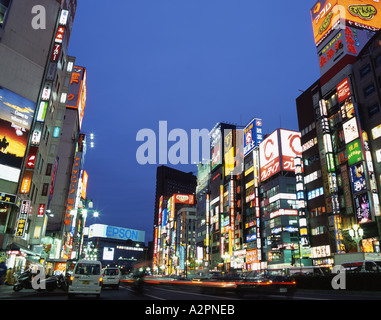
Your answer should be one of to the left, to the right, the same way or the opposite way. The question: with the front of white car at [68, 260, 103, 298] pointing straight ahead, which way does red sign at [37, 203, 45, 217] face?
the opposite way

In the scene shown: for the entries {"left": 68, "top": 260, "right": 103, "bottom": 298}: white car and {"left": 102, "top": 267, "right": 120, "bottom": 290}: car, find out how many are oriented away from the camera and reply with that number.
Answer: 2

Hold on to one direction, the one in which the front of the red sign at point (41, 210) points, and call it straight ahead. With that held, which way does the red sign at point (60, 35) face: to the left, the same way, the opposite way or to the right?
the same way

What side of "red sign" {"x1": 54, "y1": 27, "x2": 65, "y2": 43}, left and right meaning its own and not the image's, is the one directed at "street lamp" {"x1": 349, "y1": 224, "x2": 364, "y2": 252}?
left

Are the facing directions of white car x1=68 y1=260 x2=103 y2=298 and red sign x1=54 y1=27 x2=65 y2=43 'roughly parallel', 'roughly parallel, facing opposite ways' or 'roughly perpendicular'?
roughly parallel, facing opposite ways

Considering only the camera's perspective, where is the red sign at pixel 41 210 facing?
facing the viewer

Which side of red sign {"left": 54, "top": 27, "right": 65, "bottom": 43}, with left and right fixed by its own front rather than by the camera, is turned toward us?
front

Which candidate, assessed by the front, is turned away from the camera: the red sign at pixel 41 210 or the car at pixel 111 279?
the car

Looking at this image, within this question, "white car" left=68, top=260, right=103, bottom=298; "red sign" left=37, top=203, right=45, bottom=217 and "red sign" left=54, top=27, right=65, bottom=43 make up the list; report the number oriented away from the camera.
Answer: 1

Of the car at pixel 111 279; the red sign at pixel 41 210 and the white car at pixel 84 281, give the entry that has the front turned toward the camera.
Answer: the red sign

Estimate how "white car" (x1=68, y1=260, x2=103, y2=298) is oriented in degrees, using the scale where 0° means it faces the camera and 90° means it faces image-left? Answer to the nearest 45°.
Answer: approximately 180°

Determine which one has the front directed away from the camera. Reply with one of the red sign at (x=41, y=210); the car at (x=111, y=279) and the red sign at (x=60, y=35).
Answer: the car

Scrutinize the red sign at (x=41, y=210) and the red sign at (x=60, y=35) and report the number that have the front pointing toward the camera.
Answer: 2

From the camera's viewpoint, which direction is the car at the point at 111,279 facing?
away from the camera
